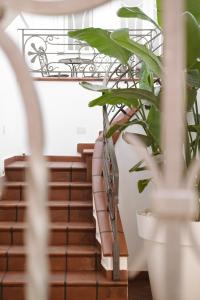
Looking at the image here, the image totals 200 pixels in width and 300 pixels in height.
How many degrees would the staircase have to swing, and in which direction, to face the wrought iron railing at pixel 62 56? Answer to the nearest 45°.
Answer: approximately 180°

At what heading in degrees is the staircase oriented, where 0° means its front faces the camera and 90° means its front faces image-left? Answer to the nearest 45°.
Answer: approximately 0°
